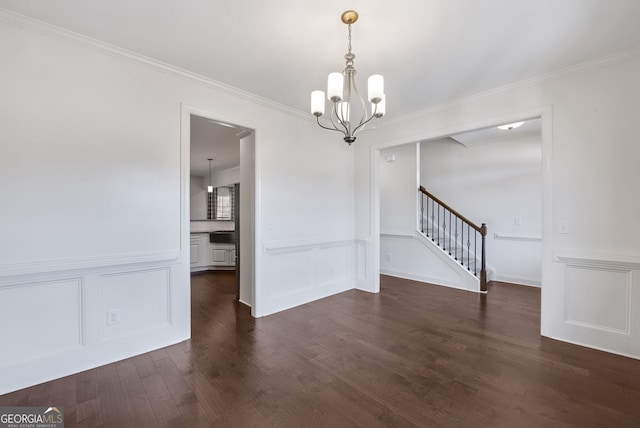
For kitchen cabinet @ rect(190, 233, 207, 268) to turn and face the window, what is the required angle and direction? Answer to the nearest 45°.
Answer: approximately 135° to its left

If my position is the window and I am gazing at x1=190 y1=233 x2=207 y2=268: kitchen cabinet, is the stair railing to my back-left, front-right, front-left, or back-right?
front-left

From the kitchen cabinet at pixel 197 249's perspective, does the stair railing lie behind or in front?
in front

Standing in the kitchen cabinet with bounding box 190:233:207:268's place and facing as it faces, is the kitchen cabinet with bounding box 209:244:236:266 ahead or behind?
ahead

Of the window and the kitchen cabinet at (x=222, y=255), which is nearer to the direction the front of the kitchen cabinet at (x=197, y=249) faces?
the kitchen cabinet

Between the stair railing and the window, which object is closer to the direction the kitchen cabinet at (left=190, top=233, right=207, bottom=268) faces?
the stair railing

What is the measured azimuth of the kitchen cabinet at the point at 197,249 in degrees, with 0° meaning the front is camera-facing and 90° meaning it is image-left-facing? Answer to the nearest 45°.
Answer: approximately 315°
